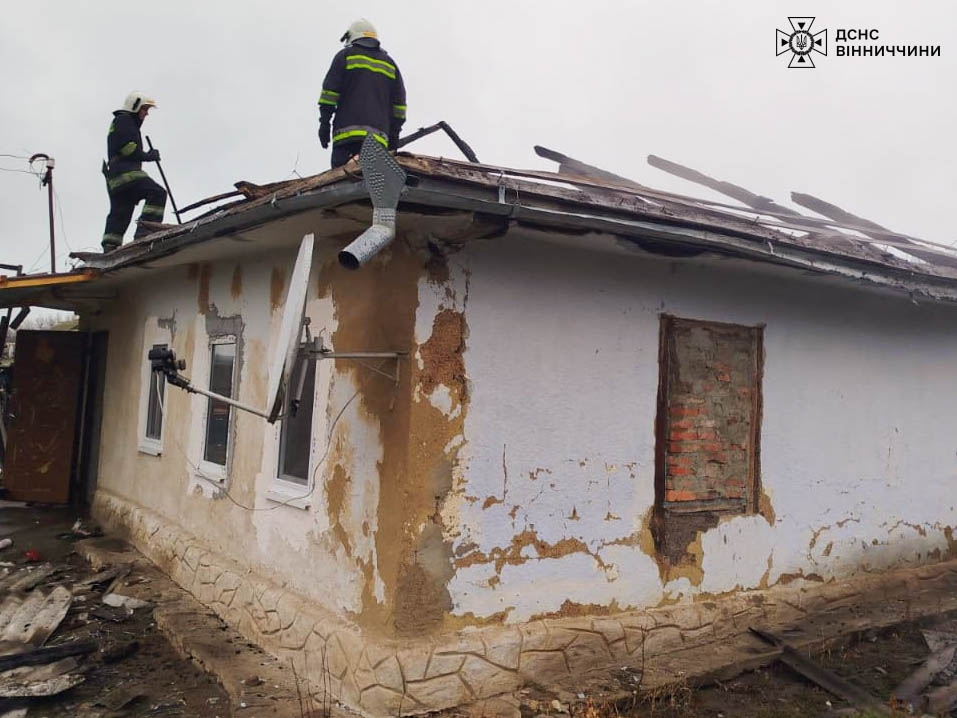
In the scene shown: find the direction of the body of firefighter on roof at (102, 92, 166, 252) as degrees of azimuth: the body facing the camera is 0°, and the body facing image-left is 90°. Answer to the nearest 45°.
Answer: approximately 270°

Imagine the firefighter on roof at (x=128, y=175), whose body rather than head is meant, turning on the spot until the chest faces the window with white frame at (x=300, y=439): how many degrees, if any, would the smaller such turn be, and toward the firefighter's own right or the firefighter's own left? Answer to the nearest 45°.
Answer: approximately 90° to the firefighter's own right

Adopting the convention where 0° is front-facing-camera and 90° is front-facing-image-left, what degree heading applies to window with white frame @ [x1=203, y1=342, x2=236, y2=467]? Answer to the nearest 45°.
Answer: approximately 45°

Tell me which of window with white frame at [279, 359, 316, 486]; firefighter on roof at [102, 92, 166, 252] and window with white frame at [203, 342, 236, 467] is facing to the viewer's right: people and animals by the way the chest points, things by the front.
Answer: the firefighter on roof

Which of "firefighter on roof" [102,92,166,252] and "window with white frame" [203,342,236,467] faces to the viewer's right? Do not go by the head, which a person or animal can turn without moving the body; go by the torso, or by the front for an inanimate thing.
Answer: the firefighter on roof

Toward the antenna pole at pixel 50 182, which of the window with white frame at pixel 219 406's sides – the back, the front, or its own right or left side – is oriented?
right

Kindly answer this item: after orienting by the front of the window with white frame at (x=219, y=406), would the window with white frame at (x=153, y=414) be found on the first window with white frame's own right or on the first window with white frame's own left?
on the first window with white frame's own right

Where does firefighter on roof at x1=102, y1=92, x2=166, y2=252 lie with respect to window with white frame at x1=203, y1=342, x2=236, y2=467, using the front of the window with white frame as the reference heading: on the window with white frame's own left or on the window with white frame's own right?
on the window with white frame's own right

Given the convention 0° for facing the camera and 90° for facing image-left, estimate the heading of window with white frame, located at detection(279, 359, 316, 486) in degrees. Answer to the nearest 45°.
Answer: approximately 45°
